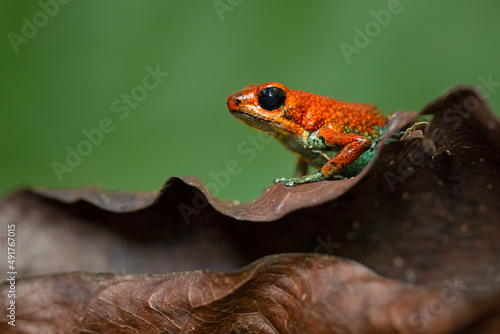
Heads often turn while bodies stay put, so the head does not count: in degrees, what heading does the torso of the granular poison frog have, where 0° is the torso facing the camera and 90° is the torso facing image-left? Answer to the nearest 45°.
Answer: approximately 90°
